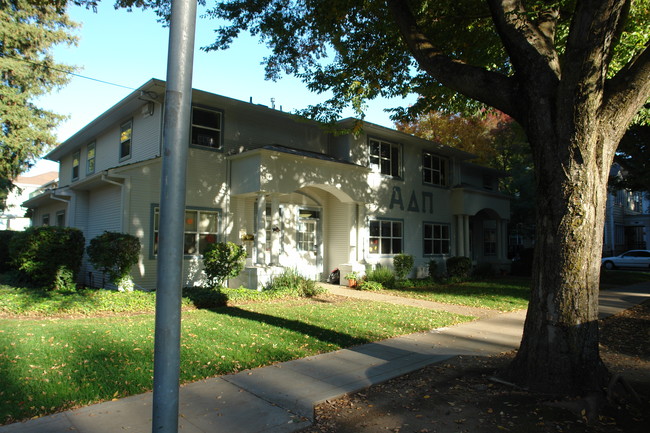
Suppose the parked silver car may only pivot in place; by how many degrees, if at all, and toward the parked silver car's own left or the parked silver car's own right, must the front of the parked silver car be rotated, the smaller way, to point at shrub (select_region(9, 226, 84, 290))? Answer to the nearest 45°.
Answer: approximately 90° to the parked silver car's own left

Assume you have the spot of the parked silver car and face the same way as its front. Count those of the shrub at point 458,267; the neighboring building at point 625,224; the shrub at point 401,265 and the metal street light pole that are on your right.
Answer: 1

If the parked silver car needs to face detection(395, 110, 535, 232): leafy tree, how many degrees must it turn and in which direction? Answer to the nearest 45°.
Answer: approximately 45° to its left

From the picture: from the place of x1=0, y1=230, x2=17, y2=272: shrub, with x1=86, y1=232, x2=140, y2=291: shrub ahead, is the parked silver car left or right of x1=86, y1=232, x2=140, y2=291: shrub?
left

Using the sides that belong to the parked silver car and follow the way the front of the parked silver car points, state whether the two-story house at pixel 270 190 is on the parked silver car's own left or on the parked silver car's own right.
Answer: on the parked silver car's own left

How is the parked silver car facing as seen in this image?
to the viewer's left

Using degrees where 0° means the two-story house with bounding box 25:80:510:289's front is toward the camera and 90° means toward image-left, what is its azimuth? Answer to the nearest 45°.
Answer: approximately 315°

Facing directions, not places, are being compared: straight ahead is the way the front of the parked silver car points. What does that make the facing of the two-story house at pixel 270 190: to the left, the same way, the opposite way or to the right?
the opposite way

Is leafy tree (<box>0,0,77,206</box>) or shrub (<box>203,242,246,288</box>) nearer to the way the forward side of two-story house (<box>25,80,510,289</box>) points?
the shrub

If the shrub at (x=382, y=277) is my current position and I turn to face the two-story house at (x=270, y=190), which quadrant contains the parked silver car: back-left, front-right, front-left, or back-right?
back-right

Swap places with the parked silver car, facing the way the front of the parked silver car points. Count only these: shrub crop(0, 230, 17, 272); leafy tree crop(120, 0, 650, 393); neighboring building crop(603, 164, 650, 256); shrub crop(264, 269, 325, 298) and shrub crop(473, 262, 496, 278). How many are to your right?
1
